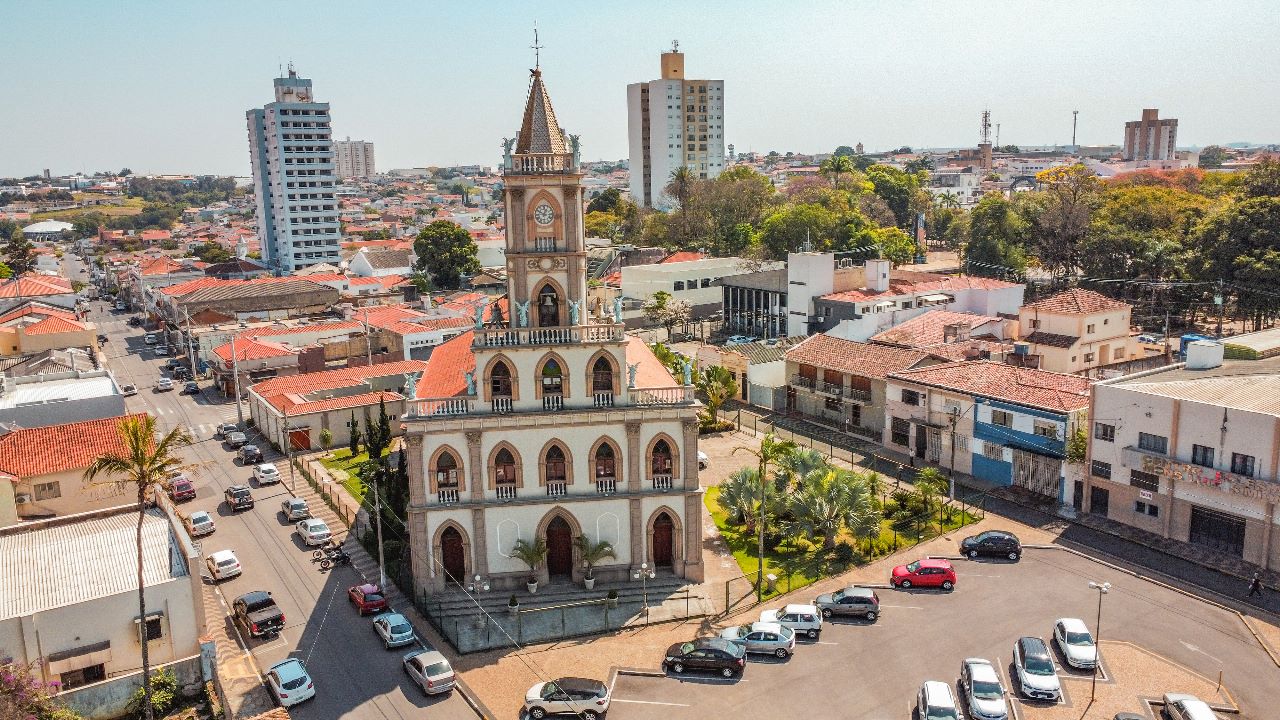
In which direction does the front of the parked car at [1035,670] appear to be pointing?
toward the camera

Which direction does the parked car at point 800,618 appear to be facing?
to the viewer's left

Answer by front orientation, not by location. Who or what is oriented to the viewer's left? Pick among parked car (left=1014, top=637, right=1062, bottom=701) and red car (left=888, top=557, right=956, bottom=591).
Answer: the red car

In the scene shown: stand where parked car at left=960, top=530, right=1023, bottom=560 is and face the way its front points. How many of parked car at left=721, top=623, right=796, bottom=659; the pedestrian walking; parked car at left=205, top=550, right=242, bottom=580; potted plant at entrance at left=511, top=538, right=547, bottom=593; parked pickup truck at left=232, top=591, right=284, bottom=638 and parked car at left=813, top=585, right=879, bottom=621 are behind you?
1

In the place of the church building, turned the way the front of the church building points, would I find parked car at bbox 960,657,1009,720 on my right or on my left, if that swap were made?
on my left

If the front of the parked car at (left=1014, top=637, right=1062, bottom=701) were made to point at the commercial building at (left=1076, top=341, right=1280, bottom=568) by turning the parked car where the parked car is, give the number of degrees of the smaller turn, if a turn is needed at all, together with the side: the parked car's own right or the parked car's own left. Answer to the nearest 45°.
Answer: approximately 180°

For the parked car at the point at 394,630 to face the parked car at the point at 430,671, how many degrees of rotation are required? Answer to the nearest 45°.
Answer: approximately 135° to its left

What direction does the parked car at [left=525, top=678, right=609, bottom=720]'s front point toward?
to the viewer's left

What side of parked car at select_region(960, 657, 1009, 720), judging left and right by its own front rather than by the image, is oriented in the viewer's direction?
front

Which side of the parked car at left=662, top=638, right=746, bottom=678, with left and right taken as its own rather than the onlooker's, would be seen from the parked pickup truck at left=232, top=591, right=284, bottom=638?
front

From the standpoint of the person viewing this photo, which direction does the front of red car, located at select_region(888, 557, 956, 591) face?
facing to the left of the viewer

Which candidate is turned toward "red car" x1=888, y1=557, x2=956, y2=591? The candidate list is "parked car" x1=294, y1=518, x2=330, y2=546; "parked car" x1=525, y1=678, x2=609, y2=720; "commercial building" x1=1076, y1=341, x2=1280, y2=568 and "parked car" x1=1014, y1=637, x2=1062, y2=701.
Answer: the commercial building

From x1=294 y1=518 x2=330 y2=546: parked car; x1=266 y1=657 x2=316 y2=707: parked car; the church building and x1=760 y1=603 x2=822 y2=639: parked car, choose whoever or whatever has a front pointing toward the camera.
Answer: the church building

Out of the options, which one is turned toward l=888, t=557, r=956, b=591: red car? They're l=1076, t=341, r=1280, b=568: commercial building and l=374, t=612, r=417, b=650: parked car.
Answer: the commercial building

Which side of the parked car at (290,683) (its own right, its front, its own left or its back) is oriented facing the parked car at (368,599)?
right

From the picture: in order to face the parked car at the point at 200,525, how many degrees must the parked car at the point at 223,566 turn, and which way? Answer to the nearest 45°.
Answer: approximately 45° to its right

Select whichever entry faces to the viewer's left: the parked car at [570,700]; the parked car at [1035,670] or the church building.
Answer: the parked car at [570,700]
